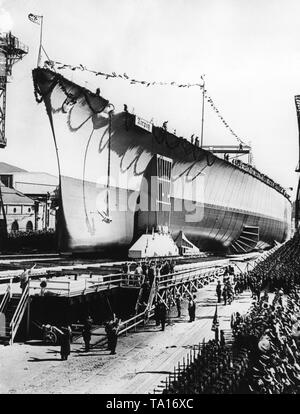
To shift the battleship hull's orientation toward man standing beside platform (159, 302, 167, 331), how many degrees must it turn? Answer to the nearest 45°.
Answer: approximately 45° to its left

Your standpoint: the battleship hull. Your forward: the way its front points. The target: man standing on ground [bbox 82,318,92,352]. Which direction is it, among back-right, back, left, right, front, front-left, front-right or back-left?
front-left

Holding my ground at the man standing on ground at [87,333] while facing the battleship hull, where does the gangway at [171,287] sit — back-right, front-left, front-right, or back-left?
front-right

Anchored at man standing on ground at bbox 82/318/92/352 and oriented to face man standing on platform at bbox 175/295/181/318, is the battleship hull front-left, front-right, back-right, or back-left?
front-left

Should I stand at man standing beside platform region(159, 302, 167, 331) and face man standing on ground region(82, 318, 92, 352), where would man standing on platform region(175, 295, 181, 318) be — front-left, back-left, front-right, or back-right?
back-right

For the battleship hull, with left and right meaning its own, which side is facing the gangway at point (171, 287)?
left

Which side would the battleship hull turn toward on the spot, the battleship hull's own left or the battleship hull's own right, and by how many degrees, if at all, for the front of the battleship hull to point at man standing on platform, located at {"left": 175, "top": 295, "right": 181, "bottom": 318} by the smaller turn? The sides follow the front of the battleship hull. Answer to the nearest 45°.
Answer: approximately 90° to the battleship hull's own left

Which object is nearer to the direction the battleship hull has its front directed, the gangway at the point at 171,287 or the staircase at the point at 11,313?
the staircase

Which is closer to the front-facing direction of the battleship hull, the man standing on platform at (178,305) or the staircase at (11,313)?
the staircase

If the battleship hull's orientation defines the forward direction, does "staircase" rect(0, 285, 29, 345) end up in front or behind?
in front

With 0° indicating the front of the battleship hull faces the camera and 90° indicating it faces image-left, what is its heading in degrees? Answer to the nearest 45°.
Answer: approximately 45°
